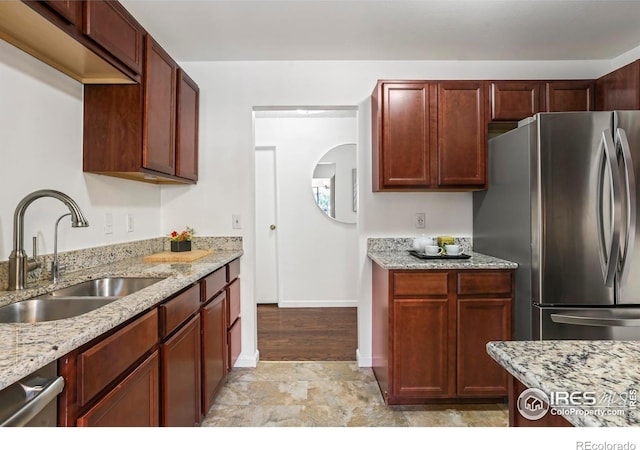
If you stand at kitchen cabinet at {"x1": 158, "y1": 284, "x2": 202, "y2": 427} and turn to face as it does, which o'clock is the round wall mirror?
The round wall mirror is roughly at 9 o'clock from the kitchen cabinet.

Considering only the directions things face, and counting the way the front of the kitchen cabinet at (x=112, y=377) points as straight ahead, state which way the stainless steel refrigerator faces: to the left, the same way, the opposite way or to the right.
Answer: to the right

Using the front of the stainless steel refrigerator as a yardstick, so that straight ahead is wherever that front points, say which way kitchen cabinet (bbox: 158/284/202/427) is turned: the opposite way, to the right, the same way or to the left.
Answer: to the left

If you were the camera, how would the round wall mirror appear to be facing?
facing the viewer

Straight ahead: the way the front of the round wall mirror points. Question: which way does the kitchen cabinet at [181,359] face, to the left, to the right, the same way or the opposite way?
to the left

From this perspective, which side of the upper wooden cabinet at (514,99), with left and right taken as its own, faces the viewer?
front

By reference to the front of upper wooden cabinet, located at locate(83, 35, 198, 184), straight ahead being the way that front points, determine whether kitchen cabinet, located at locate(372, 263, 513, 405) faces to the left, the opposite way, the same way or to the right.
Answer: to the right

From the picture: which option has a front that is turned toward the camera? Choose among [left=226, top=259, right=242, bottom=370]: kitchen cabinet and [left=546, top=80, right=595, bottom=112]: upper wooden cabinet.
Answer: the upper wooden cabinet

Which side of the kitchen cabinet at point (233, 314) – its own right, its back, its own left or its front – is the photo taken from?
right

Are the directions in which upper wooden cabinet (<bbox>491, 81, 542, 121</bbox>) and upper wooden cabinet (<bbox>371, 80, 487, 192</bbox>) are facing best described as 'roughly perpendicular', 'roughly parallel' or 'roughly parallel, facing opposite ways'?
roughly parallel

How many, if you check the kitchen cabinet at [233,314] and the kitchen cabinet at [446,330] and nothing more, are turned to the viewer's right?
1

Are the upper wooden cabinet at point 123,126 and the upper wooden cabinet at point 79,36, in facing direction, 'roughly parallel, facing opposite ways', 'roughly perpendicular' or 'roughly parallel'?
roughly parallel

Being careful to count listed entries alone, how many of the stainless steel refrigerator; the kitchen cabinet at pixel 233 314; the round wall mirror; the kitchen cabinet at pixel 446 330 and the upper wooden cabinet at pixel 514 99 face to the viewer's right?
1

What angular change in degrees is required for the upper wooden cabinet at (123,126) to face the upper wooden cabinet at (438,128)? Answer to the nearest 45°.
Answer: approximately 45° to its left

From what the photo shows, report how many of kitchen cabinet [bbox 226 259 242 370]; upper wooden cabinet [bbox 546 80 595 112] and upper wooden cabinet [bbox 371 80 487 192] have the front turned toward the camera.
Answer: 2
